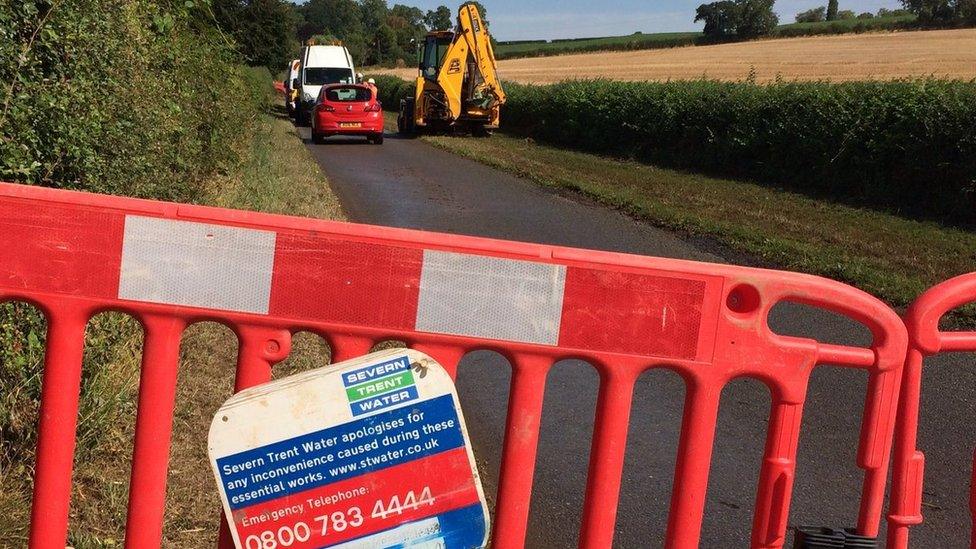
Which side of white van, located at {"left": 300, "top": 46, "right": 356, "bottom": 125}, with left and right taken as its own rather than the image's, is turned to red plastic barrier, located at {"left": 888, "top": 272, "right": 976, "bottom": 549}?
front

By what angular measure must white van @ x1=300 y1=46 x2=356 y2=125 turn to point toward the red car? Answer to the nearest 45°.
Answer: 0° — it already faces it

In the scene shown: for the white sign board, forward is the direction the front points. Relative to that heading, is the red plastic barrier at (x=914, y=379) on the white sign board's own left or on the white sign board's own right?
on the white sign board's own left

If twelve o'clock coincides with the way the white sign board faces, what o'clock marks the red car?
The red car is roughly at 6 o'clock from the white sign board.

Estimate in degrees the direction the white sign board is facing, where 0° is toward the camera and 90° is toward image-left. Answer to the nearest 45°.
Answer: approximately 0°

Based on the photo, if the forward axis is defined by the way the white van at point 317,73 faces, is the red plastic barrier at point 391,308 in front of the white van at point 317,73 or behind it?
in front
